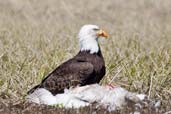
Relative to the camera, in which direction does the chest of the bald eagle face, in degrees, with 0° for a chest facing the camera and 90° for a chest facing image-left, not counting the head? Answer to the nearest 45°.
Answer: approximately 270°
